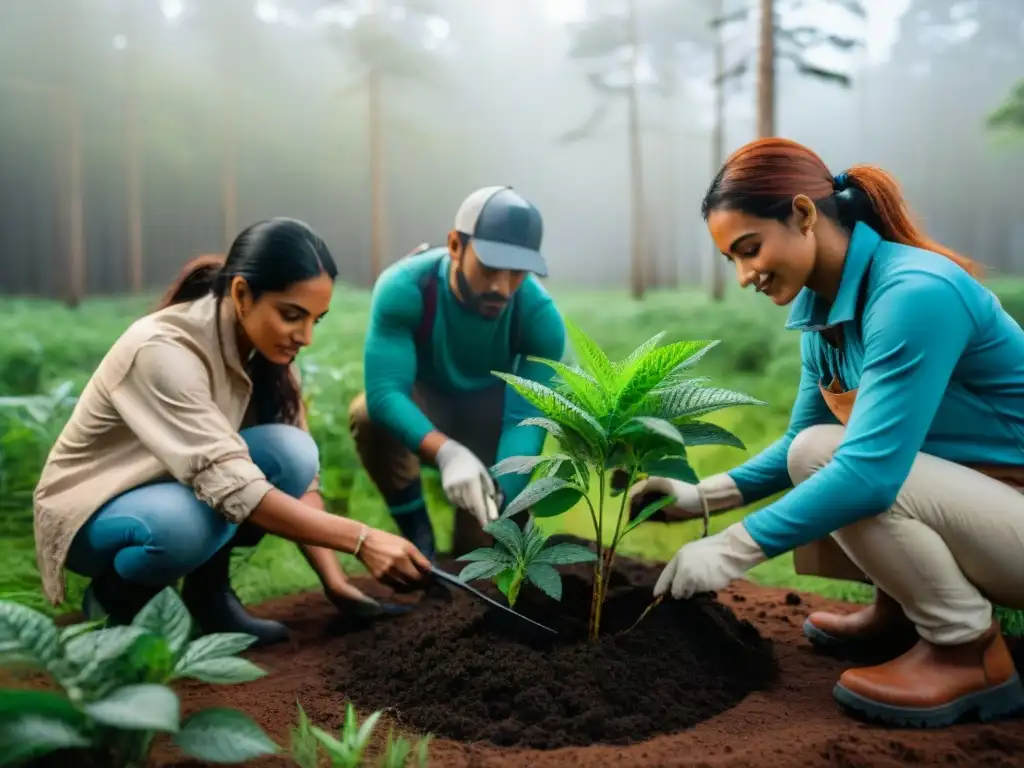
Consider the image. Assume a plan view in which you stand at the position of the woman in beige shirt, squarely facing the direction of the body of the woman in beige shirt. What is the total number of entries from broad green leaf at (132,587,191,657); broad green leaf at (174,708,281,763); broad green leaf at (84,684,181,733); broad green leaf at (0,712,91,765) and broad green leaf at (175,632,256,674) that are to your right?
5

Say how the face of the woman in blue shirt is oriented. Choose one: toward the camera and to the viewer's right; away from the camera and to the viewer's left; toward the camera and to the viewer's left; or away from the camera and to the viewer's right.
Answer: toward the camera and to the viewer's left

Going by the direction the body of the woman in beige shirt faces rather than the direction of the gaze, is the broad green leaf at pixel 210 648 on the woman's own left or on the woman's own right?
on the woman's own right

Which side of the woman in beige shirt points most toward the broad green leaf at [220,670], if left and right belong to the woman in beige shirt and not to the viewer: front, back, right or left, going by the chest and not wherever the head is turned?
right

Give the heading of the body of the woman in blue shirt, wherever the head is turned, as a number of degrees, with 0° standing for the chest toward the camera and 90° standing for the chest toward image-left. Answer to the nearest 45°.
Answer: approximately 90°

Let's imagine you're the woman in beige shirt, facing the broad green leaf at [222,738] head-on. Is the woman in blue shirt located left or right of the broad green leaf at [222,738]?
left

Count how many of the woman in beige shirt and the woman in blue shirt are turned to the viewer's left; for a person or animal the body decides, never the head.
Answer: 1

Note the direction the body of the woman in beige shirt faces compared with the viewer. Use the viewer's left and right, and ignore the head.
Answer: facing to the right of the viewer

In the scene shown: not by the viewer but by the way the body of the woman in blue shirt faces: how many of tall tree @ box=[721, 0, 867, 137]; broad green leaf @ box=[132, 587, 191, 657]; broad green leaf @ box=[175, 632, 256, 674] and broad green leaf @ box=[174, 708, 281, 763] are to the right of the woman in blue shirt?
1

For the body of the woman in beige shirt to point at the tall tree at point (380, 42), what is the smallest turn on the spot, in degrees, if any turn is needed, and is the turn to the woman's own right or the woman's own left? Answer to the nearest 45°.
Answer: approximately 90° to the woman's own left
